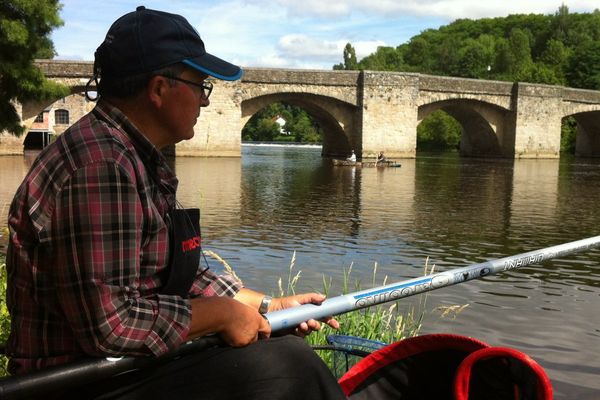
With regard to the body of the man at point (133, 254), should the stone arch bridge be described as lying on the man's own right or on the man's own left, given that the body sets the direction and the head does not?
on the man's own left

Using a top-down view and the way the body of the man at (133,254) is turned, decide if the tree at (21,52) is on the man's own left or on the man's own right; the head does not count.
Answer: on the man's own left

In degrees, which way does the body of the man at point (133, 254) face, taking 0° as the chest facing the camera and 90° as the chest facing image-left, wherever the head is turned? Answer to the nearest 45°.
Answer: approximately 270°

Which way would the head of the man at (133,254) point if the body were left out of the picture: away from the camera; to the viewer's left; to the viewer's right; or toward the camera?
to the viewer's right

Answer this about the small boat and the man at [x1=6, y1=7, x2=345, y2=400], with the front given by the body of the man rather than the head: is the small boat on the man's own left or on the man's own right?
on the man's own left

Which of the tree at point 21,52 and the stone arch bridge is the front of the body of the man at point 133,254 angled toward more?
the stone arch bridge

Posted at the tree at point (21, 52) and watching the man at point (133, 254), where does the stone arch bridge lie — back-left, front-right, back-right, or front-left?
back-left
